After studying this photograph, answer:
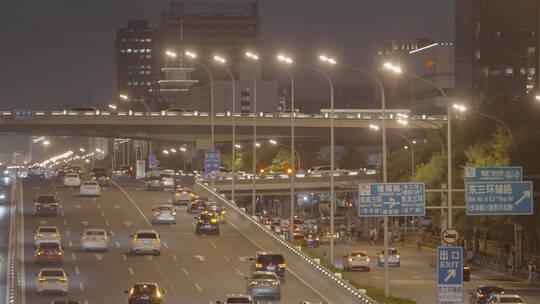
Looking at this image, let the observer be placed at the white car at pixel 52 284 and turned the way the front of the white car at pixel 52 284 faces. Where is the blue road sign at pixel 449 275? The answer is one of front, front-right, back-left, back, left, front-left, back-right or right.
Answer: back-right

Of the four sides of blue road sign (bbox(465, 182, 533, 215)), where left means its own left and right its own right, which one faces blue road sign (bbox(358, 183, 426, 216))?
right

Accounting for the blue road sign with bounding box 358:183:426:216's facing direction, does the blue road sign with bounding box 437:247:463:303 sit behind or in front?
in front

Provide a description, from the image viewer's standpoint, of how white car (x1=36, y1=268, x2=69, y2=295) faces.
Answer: facing away from the viewer

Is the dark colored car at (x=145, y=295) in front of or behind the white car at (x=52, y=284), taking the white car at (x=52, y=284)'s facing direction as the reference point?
behind

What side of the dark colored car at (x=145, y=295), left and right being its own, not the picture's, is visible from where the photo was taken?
back

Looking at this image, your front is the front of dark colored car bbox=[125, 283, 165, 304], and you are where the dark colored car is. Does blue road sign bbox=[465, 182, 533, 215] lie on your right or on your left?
on your right

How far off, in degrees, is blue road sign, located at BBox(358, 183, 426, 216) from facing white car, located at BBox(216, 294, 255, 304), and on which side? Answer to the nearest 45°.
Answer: approximately 45° to its right
